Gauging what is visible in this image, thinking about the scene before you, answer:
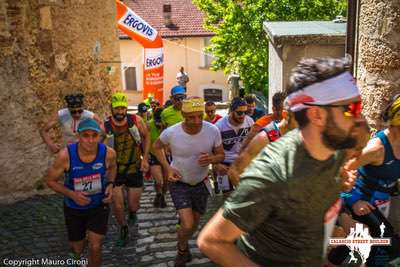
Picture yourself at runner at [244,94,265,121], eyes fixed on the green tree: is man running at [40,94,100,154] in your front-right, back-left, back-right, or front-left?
back-left

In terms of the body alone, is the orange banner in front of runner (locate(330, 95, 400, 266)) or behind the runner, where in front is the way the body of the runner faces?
behind

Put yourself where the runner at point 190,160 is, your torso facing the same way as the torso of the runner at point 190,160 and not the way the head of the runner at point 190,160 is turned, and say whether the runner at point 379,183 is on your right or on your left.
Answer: on your left

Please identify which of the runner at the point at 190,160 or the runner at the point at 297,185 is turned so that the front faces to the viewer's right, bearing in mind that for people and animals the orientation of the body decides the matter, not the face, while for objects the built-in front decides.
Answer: the runner at the point at 297,185

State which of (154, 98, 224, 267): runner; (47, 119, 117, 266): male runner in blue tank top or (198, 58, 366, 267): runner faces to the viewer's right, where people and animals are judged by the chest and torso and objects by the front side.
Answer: (198, 58, 366, 267): runner

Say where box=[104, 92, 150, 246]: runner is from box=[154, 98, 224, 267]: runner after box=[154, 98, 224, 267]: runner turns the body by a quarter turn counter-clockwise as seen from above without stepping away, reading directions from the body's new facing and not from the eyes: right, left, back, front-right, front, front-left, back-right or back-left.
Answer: back-left

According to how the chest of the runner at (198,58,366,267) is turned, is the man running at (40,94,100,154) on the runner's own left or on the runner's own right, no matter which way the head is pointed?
on the runner's own left

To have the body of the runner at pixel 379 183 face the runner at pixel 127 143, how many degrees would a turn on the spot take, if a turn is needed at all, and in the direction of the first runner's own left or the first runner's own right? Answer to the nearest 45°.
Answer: approximately 135° to the first runner's own right

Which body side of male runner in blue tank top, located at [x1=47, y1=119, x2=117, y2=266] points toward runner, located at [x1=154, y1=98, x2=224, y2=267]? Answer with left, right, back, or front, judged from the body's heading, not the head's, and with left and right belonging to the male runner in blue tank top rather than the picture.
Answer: left
